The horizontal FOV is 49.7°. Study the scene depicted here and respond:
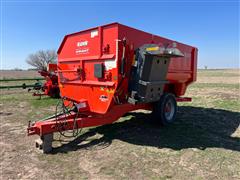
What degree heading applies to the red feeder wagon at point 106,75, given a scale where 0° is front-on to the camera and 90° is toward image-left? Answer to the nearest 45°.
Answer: approximately 45°
